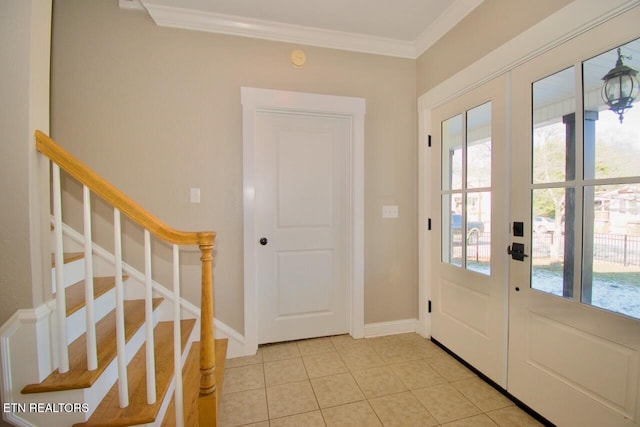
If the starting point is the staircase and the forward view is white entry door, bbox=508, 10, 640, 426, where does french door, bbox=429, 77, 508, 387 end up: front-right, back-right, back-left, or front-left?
front-left

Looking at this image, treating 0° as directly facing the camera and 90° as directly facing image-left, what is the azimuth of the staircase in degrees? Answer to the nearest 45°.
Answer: approximately 315°

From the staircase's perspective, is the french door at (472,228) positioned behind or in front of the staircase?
in front

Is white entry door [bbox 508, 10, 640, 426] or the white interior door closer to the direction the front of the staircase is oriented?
the white entry door

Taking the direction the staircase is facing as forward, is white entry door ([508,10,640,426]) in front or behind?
in front

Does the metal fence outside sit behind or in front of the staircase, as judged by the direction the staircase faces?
in front
